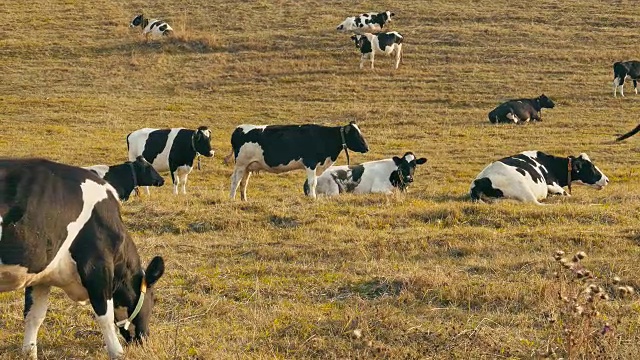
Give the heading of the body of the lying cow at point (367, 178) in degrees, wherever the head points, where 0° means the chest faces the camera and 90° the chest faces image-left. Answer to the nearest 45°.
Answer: approximately 270°

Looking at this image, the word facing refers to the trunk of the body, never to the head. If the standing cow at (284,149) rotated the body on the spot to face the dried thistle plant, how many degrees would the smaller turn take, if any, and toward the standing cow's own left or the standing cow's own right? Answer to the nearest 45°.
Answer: approximately 90° to the standing cow's own right

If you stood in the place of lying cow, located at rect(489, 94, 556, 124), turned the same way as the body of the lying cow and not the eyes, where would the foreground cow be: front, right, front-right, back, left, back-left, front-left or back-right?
right

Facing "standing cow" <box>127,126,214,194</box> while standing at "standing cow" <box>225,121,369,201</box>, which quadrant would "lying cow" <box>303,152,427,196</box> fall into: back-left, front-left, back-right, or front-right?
back-right

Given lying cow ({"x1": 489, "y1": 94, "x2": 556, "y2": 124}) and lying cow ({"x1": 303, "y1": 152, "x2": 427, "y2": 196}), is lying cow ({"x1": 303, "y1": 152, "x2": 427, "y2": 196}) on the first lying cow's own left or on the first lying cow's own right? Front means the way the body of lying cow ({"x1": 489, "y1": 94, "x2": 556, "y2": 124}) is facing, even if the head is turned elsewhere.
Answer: on the first lying cow's own right

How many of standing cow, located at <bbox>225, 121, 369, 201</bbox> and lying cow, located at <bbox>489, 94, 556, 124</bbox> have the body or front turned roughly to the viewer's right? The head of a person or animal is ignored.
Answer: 2

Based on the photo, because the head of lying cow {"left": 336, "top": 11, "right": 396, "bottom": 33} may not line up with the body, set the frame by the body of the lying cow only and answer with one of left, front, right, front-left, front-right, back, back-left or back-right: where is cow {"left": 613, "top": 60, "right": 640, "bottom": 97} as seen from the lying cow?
front-right

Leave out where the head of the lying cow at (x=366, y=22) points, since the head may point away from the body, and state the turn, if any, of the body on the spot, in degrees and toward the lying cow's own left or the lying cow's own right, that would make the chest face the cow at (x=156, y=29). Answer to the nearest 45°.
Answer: approximately 180°

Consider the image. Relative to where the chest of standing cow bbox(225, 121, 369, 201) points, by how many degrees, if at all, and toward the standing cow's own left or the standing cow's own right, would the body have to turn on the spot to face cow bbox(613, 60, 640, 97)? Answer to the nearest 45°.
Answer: approximately 45° to the standing cow's own left

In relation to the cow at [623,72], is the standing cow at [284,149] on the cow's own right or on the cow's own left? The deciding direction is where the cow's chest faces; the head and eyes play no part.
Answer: on the cow's own right

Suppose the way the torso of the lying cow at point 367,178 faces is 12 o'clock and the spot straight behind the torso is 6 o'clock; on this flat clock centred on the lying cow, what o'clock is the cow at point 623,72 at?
The cow is roughly at 10 o'clock from the lying cow.

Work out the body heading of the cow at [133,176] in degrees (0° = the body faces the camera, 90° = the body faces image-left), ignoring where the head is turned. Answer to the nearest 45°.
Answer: approximately 270°

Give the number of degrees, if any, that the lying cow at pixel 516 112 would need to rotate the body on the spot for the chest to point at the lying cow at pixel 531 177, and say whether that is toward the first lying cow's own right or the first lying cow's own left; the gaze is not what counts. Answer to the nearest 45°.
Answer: approximately 90° to the first lying cow's own right

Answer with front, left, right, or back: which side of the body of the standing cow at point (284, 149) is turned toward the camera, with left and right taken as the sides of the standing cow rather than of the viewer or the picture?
right
